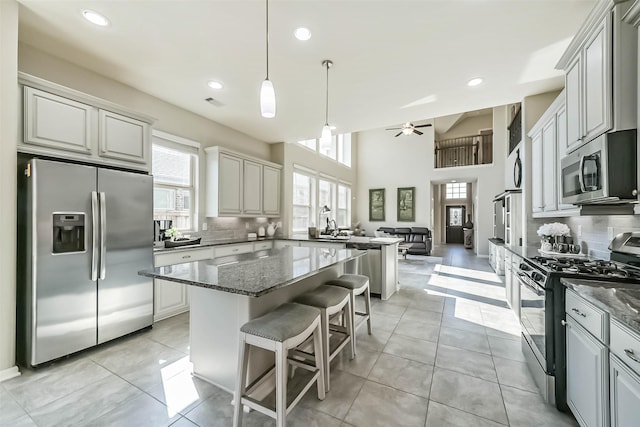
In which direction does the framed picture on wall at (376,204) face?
toward the camera

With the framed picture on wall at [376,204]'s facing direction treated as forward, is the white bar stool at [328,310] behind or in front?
in front

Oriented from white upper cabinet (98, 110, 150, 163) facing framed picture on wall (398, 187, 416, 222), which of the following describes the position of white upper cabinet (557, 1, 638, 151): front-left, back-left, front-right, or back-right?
front-right

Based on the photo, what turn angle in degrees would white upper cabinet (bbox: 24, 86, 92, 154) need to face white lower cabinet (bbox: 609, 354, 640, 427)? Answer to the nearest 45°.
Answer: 0° — it already faces it

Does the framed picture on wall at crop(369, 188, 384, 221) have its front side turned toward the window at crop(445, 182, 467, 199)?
no

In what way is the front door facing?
toward the camera

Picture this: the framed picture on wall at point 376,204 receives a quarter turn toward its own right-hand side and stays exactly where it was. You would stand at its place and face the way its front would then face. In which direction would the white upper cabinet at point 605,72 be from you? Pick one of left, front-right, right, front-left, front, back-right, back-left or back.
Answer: left

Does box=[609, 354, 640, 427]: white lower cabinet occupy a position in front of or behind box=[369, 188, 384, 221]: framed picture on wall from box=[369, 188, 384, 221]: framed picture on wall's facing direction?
in front

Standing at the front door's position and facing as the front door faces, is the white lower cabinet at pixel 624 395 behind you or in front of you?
in front

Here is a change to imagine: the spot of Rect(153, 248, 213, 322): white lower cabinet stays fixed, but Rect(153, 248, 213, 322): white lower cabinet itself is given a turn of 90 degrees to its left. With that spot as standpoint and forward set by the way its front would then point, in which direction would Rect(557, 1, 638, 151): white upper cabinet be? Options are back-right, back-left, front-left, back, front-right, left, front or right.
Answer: right

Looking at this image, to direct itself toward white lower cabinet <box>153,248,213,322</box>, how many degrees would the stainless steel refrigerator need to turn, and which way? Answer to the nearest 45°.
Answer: approximately 90° to its left

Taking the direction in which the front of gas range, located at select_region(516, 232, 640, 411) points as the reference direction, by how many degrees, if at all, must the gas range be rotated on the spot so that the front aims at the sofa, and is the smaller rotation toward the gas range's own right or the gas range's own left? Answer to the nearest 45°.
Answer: approximately 45° to the gas range's own right

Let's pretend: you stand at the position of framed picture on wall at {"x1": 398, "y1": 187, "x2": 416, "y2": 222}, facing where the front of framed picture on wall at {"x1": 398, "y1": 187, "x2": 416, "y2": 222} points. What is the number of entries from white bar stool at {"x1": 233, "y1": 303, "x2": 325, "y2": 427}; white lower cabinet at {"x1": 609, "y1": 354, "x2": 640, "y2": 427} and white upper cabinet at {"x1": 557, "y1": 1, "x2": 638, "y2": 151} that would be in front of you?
3

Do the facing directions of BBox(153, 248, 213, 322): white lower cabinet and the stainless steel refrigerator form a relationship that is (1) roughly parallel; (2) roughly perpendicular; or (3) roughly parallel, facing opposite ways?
roughly parallel

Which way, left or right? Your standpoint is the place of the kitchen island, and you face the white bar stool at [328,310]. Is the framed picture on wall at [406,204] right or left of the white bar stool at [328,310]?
left

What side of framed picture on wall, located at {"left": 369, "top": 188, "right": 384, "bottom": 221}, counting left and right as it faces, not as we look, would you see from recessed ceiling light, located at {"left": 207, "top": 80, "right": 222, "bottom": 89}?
front

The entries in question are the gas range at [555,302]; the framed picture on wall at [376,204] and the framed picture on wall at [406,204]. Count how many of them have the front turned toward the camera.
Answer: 2

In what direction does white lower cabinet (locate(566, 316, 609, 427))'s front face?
to the viewer's left

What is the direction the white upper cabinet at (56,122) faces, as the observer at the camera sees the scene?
facing the viewer and to the right of the viewer
